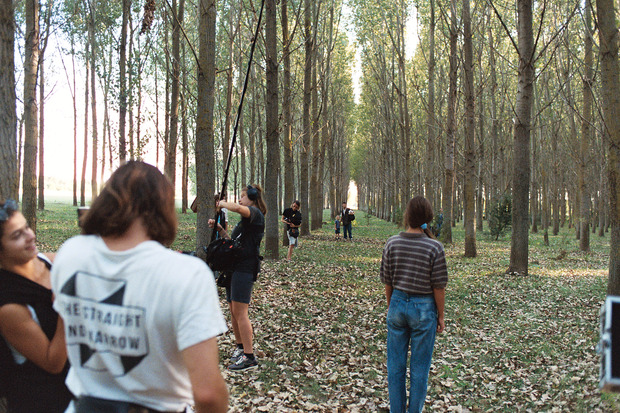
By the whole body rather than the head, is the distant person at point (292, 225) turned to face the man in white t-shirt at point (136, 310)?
yes

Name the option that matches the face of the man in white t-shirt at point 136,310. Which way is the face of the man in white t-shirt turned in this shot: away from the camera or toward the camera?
away from the camera

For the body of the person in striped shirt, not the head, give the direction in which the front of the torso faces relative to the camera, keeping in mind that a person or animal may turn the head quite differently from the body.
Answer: away from the camera

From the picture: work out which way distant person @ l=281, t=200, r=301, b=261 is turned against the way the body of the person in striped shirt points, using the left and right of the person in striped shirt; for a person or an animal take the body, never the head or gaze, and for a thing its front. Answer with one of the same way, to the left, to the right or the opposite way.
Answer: the opposite way

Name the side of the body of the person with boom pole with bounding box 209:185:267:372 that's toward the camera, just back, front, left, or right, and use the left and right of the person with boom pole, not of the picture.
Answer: left

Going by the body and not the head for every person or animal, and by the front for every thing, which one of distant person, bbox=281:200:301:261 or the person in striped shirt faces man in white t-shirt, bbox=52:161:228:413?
the distant person

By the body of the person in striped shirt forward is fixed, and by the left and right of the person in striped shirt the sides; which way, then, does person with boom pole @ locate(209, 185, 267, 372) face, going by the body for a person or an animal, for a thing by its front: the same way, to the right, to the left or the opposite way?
to the left
